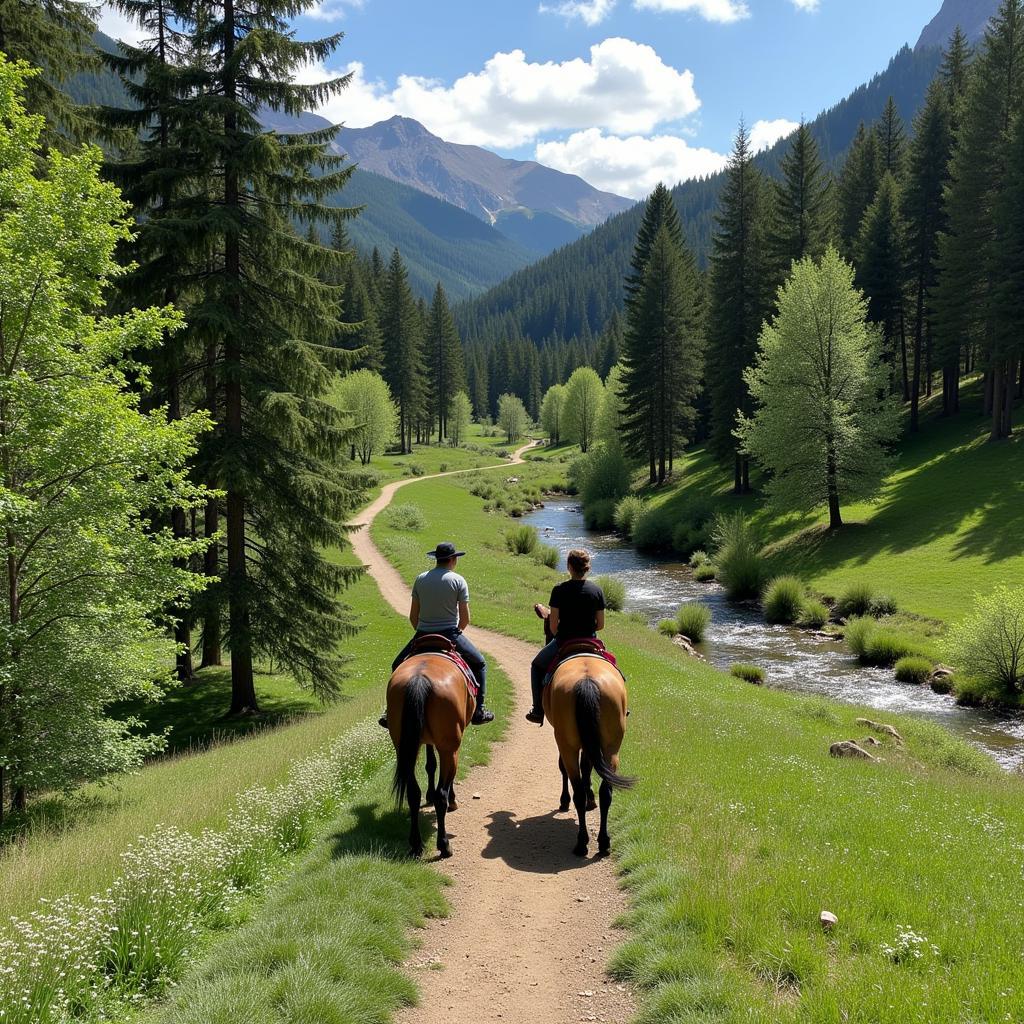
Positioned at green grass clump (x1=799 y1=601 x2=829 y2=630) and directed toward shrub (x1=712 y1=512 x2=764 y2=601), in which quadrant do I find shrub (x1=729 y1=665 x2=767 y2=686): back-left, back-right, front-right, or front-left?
back-left

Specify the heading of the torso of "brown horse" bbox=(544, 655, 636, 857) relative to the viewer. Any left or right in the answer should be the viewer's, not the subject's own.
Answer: facing away from the viewer

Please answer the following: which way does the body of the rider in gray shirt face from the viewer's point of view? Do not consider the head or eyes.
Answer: away from the camera

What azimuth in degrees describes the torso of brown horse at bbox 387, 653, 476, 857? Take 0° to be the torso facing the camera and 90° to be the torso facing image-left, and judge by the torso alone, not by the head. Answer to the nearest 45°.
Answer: approximately 180°

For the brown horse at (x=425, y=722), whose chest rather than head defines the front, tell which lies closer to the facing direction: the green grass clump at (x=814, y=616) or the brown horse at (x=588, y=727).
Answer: the green grass clump

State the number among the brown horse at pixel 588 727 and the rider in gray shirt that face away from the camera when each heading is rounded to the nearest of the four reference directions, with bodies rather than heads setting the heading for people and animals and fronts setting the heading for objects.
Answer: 2
